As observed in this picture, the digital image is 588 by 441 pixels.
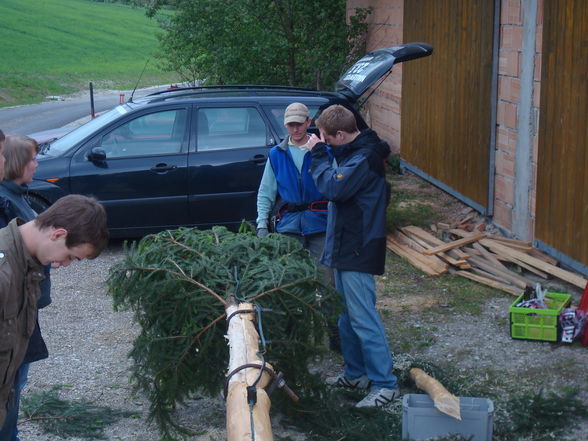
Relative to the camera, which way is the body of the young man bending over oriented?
to the viewer's right

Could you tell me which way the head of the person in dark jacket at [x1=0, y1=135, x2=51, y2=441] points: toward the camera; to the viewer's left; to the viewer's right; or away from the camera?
to the viewer's right

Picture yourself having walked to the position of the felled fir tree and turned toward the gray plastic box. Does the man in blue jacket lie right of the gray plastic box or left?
left

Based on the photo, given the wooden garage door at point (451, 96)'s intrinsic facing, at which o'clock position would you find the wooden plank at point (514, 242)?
The wooden plank is roughly at 10 o'clock from the wooden garage door.

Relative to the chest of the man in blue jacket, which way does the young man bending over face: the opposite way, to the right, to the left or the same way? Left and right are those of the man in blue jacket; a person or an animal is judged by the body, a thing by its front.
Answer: the opposite way

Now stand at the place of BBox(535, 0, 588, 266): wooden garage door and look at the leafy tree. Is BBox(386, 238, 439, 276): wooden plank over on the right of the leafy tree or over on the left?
left

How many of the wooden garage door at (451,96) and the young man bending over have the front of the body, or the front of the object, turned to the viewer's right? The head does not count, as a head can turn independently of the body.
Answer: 1

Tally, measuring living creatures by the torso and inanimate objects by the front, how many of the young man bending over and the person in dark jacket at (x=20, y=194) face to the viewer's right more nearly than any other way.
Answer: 2

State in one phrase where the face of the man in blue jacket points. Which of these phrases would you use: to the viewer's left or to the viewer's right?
to the viewer's left

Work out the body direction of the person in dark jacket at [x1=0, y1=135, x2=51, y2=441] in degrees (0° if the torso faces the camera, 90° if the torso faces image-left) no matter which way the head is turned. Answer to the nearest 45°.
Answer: approximately 270°

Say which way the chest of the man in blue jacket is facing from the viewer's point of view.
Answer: to the viewer's left

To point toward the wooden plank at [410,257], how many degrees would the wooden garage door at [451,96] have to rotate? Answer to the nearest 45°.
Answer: approximately 45° to its left
